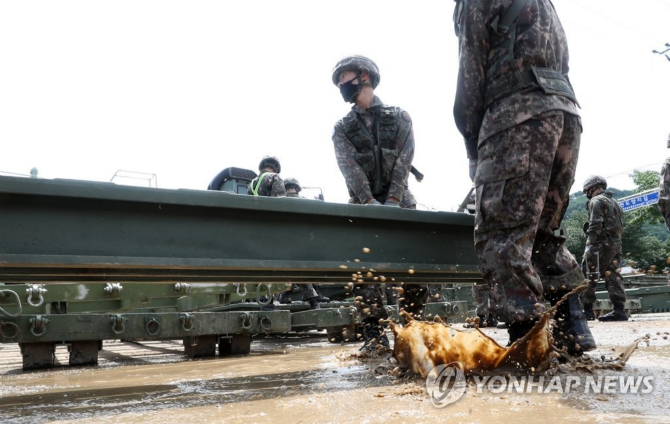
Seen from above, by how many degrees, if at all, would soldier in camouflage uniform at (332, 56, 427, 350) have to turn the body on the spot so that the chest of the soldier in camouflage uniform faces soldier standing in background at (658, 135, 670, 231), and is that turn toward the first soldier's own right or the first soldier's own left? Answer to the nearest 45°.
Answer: approximately 135° to the first soldier's own left

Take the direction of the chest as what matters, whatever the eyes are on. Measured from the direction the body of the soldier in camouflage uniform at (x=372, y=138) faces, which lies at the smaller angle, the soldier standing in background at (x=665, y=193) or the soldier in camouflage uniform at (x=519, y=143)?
the soldier in camouflage uniform

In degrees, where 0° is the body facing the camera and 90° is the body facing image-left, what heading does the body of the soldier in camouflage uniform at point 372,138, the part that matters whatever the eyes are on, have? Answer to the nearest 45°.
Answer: approximately 0°

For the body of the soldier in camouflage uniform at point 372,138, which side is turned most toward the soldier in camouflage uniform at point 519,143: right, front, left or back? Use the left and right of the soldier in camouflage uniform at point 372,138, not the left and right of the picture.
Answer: front

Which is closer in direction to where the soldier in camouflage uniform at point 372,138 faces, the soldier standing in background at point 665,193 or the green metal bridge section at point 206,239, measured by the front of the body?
the green metal bridge section

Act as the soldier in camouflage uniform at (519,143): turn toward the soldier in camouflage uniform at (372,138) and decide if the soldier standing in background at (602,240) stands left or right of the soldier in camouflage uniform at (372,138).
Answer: right

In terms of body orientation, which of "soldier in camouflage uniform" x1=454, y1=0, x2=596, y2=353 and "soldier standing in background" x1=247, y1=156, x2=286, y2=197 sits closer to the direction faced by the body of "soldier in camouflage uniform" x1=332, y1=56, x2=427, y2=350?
the soldier in camouflage uniform

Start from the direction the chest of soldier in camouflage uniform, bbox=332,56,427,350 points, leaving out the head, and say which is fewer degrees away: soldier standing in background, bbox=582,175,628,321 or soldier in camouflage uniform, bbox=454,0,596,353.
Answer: the soldier in camouflage uniform

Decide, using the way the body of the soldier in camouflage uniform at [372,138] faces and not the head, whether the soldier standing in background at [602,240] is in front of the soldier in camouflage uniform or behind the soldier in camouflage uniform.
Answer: behind

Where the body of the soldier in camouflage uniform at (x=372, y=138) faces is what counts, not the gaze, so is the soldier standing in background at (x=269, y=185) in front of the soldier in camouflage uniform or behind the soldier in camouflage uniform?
behind
